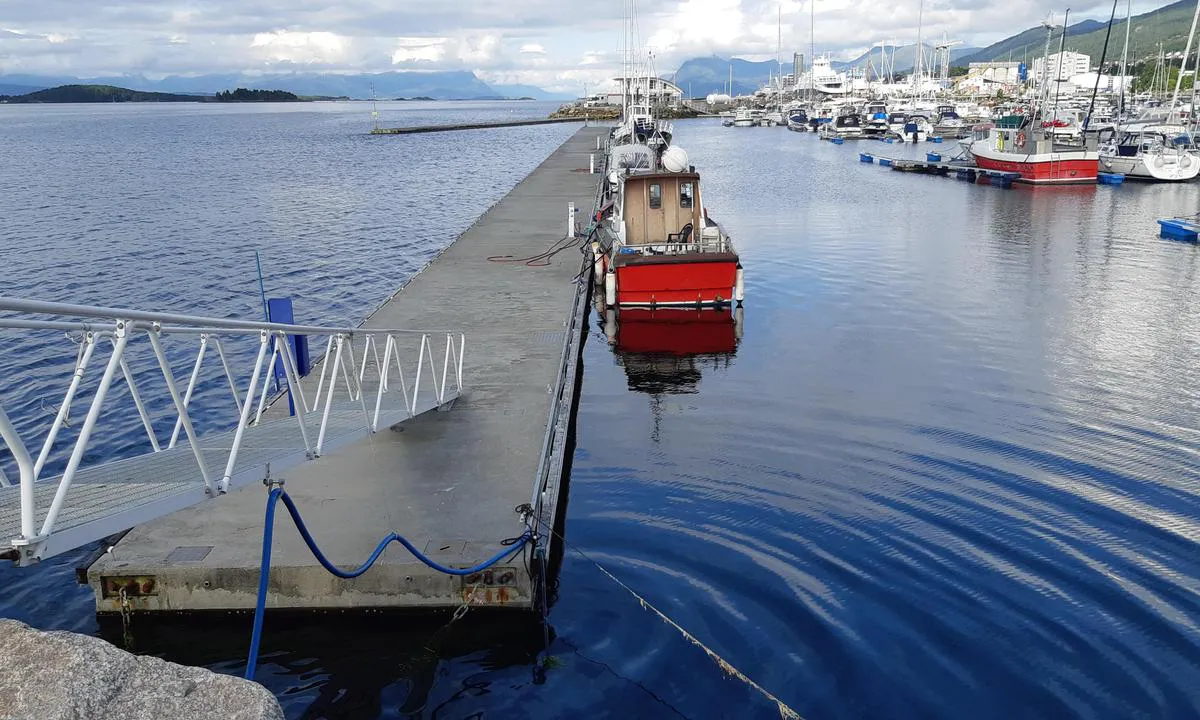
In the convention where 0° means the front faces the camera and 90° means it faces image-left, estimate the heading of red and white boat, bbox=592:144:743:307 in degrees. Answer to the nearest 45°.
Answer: approximately 180°

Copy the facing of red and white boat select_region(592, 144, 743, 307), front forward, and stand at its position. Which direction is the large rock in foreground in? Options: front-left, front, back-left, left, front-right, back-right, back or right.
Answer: back

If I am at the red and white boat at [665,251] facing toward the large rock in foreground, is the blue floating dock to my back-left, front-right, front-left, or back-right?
back-left

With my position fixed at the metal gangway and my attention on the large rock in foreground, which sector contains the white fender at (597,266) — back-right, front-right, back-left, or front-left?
back-left

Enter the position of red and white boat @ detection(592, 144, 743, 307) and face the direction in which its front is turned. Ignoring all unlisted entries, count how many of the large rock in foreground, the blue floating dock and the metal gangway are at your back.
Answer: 2

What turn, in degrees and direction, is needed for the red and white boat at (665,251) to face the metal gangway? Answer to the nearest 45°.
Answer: approximately 180°

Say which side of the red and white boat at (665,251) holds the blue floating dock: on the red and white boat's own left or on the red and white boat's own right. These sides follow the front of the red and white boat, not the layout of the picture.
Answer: on the red and white boat's own right
